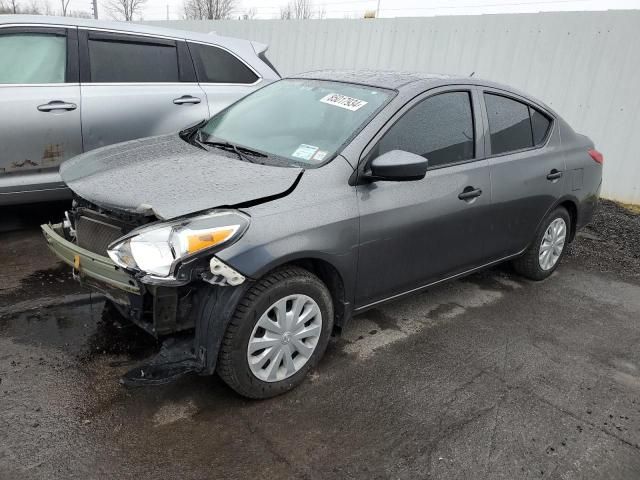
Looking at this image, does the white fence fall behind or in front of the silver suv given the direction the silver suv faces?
behind

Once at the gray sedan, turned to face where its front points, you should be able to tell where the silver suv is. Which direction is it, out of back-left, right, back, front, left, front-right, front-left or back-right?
right

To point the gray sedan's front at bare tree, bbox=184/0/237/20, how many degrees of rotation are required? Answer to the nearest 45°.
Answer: approximately 135° to its right

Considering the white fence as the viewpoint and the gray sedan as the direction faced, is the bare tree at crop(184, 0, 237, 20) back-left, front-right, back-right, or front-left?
back-right

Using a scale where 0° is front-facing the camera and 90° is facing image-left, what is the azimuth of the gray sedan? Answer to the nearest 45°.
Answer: approximately 45°

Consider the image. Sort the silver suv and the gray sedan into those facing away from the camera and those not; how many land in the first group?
0

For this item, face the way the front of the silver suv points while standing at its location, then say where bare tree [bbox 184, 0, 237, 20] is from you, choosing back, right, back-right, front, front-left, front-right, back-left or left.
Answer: right

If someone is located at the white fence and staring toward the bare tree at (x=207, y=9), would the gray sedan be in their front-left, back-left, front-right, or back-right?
back-left

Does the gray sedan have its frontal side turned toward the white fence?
no
